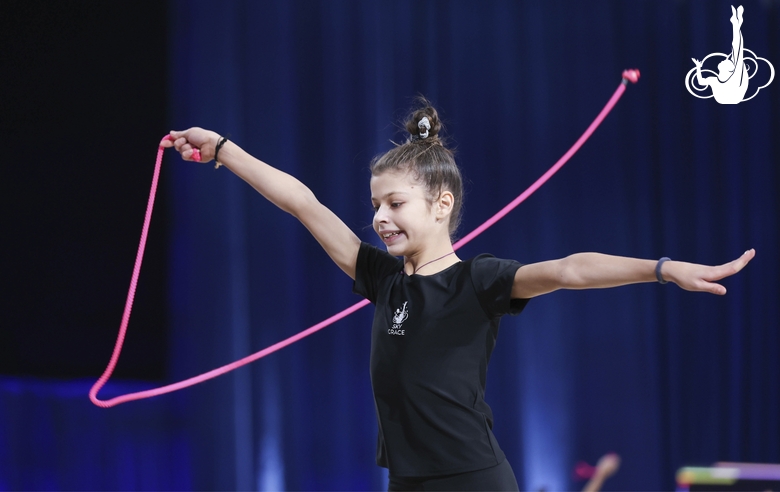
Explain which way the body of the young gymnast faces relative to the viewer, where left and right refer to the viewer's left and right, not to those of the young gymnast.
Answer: facing the viewer and to the left of the viewer

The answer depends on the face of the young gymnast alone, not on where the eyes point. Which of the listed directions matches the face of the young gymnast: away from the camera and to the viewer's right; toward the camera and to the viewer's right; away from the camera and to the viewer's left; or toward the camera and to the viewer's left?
toward the camera and to the viewer's left
